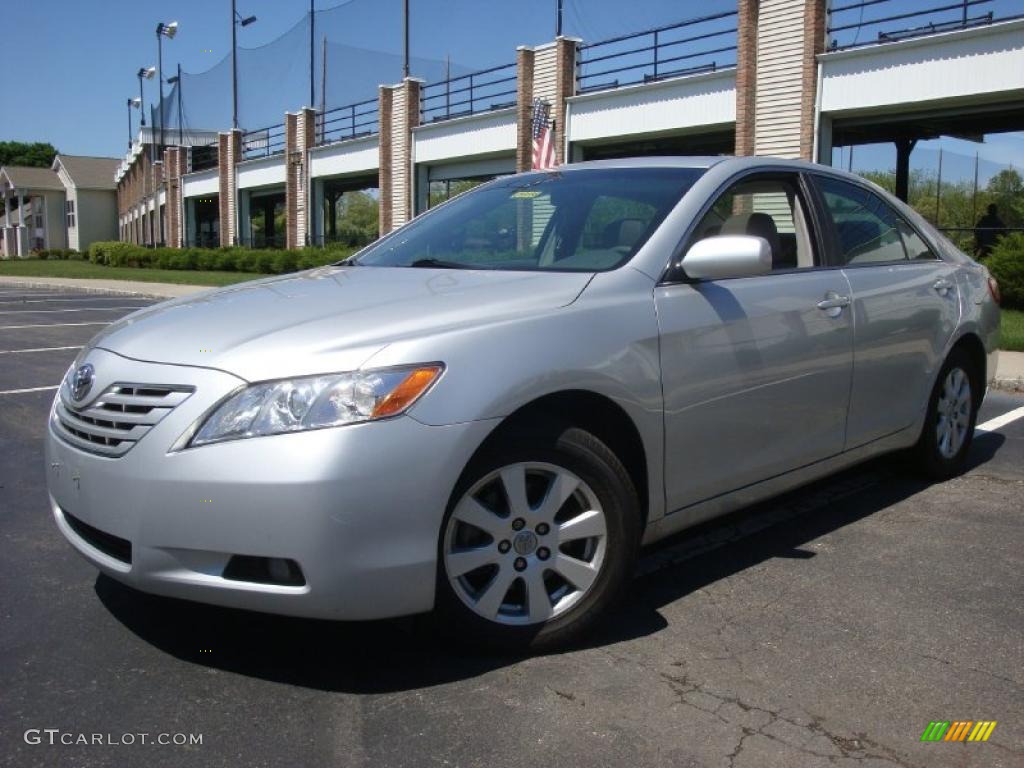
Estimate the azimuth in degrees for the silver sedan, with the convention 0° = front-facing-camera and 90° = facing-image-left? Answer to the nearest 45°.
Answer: approximately 45°

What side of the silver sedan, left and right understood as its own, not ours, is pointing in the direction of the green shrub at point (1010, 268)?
back

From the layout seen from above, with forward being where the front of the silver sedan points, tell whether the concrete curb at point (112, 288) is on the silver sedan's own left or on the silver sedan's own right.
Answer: on the silver sedan's own right

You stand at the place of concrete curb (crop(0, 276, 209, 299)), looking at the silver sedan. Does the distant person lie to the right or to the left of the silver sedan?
left

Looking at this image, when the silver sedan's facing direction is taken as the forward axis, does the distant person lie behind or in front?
behind

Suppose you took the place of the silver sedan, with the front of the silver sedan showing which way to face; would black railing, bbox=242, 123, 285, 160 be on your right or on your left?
on your right

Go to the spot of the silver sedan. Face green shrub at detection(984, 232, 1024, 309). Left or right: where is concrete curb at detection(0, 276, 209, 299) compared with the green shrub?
left
